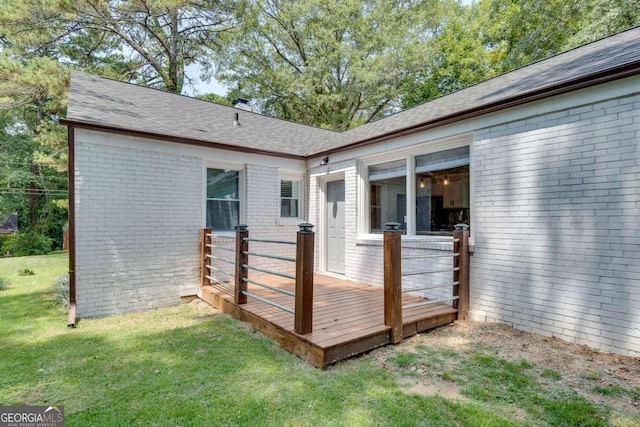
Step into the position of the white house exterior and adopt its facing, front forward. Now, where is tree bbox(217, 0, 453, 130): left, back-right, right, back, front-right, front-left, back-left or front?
back-right

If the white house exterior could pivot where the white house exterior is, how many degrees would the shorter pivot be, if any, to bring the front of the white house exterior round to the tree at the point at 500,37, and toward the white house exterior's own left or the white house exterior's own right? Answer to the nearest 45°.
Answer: approximately 180°

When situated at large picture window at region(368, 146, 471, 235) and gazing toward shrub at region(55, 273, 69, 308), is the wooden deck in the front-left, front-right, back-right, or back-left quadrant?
front-left

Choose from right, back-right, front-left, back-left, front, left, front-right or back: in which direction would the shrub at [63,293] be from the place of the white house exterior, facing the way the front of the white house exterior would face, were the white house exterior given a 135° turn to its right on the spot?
left

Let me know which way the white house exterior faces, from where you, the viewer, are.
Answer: facing the viewer and to the left of the viewer

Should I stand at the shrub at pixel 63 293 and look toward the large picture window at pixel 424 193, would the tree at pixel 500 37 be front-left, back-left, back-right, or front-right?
front-left

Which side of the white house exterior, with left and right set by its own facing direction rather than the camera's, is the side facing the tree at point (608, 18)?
back

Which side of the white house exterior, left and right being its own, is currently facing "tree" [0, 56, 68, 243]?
right
